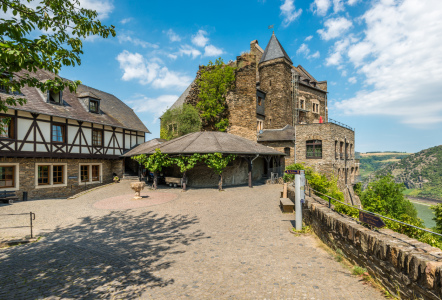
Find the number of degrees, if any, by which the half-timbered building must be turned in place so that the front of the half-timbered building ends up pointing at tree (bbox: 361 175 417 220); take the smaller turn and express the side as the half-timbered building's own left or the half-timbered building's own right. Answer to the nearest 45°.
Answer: approximately 45° to the half-timbered building's own left

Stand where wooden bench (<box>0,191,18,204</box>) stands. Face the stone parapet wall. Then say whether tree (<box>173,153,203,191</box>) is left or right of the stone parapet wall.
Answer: left

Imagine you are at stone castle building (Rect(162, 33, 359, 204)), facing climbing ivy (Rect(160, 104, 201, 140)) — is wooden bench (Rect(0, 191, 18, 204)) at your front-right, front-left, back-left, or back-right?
front-left

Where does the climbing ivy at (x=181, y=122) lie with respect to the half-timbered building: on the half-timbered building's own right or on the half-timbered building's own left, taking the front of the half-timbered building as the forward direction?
on the half-timbered building's own left

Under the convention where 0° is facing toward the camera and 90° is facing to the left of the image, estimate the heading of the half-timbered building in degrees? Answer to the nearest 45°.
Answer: approximately 315°

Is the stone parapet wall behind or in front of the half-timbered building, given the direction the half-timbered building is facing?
in front

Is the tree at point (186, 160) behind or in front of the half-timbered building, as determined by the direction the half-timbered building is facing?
in front
